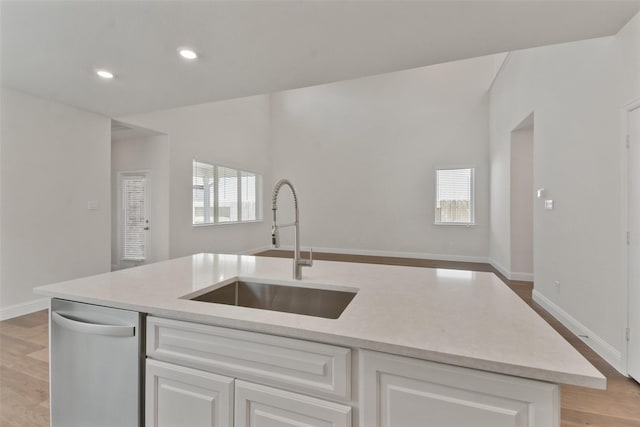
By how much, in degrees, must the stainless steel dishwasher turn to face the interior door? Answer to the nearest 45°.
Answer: approximately 135° to its left

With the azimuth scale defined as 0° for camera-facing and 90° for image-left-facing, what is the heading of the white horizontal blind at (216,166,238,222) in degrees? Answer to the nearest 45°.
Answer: approximately 315°

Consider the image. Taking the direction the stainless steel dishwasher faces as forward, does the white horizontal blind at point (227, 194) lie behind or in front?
behind

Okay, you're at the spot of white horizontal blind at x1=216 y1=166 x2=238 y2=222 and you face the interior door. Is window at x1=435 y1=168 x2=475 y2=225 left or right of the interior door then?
left

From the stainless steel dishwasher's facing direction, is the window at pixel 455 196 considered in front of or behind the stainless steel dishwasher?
behind

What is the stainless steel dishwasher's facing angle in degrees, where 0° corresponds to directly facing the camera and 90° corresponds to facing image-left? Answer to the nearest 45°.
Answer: approximately 45°
